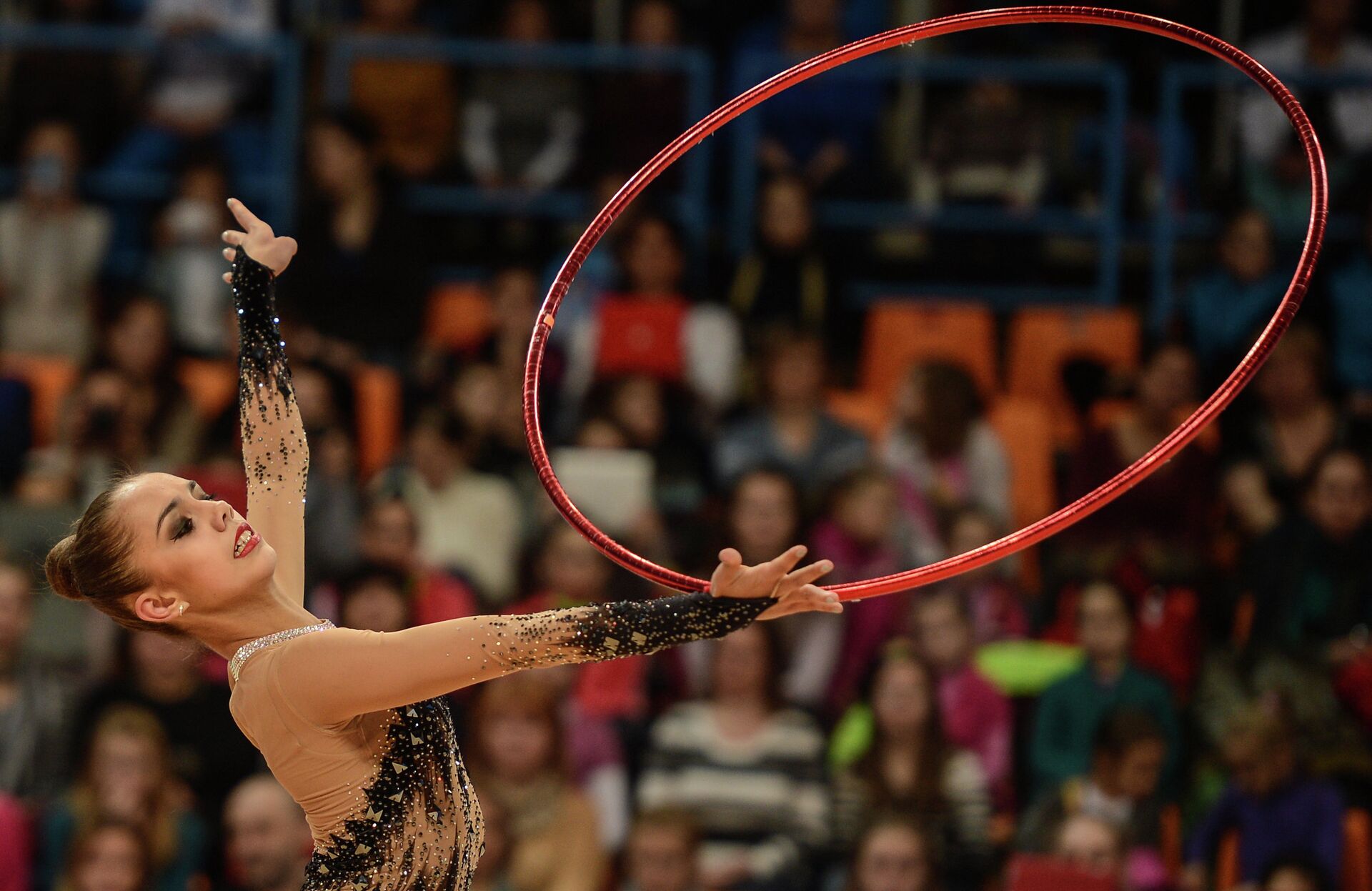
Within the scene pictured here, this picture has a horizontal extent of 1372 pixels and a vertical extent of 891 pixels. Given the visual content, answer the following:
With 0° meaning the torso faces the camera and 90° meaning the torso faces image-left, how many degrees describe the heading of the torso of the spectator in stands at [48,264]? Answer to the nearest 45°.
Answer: approximately 0°

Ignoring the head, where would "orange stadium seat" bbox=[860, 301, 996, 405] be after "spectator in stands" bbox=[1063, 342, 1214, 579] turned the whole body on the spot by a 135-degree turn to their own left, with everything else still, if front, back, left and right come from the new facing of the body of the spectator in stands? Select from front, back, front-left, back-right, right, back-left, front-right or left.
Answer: left

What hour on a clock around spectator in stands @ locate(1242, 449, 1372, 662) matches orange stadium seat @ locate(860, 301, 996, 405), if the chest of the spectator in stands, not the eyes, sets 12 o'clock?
The orange stadium seat is roughly at 4 o'clock from the spectator in stands.

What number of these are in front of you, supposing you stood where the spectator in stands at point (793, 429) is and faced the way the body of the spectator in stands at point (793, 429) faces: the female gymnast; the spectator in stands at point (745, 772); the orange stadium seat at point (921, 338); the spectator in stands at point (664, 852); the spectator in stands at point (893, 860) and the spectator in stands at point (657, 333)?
4

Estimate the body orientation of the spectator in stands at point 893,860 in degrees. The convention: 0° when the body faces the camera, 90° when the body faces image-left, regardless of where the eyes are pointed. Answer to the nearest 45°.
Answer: approximately 0°

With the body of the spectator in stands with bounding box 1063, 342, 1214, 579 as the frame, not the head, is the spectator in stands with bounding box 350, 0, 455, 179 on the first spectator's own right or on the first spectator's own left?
on the first spectator's own right

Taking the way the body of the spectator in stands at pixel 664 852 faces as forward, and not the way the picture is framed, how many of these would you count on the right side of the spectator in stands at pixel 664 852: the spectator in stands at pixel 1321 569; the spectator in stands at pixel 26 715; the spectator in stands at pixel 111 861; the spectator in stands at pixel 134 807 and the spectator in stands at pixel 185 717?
4

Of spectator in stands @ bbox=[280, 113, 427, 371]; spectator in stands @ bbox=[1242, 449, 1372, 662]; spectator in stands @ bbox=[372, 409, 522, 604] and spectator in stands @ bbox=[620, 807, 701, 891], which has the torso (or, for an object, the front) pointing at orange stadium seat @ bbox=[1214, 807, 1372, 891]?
spectator in stands @ bbox=[1242, 449, 1372, 662]
